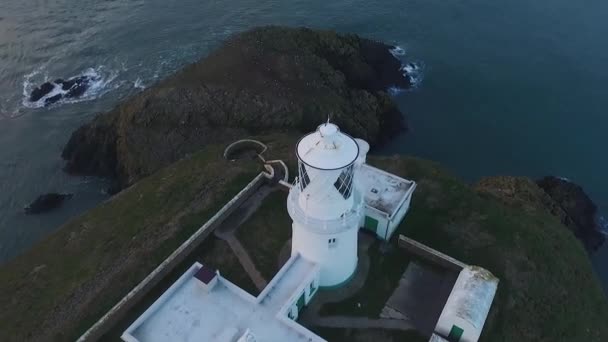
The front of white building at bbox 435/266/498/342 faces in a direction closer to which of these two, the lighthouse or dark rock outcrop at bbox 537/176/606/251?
the lighthouse

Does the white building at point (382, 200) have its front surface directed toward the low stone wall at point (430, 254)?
no

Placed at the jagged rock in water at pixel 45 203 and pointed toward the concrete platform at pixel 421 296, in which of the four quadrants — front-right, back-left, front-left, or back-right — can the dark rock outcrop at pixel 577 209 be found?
front-left

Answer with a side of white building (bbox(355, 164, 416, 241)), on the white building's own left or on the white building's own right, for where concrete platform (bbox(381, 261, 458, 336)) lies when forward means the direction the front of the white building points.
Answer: on the white building's own left

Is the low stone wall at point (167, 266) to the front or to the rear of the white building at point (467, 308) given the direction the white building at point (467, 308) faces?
to the front

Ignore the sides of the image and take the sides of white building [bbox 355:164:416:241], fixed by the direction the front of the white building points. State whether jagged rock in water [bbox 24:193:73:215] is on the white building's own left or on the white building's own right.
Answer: on the white building's own right

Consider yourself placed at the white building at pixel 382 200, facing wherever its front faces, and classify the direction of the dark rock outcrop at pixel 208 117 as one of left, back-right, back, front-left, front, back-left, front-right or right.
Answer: right

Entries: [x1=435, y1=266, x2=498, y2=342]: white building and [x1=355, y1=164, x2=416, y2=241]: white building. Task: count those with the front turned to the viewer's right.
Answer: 0

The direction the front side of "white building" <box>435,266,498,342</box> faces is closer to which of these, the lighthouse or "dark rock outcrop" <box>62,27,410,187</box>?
the lighthouse

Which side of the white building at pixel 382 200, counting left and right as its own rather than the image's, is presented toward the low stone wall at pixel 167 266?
front

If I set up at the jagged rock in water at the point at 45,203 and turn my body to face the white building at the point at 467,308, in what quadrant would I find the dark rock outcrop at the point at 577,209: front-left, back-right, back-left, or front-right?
front-left

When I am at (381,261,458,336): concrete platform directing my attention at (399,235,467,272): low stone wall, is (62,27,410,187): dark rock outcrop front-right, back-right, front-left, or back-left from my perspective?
front-left

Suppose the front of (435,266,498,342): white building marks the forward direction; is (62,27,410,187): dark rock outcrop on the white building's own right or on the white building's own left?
on the white building's own right

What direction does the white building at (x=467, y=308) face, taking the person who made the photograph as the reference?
facing the viewer and to the left of the viewer

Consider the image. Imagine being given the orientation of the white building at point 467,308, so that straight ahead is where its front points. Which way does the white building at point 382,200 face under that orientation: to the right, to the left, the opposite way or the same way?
the same way

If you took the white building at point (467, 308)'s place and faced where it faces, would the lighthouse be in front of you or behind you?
in front

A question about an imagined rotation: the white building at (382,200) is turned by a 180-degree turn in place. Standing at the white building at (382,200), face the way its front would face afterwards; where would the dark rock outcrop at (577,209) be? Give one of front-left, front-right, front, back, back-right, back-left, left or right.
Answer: front
